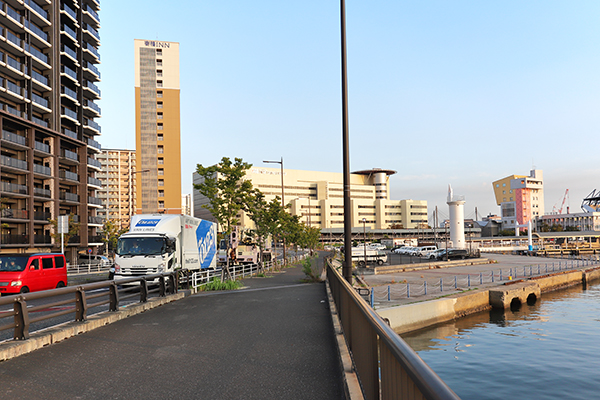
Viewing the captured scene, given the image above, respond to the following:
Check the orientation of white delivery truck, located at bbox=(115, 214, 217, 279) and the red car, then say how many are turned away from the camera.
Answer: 0

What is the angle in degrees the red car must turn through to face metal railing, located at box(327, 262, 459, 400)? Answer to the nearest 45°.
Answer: approximately 45° to its left

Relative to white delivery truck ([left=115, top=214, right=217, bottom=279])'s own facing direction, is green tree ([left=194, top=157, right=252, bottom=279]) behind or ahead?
behind

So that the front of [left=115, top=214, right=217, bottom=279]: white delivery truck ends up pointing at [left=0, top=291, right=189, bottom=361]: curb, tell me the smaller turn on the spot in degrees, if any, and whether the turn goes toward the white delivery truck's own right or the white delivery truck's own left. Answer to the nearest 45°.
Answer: approximately 45° to the white delivery truck's own left

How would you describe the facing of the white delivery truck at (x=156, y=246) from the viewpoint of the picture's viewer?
facing the viewer and to the left of the viewer

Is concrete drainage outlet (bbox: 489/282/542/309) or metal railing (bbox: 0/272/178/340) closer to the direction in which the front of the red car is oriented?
the metal railing

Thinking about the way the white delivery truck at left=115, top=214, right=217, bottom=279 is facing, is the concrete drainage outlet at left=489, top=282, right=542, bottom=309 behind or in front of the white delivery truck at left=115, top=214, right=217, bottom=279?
behind

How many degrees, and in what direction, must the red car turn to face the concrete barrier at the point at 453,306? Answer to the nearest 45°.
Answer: approximately 135° to its left

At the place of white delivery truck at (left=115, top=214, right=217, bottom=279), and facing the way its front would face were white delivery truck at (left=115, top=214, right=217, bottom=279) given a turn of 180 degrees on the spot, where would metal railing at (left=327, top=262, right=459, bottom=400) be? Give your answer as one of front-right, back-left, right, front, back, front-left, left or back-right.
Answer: back-right

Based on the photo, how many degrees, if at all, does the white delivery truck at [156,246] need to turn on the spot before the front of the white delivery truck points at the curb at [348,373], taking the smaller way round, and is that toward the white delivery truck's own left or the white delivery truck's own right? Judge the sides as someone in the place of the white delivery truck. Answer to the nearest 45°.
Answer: approximately 45° to the white delivery truck's own left

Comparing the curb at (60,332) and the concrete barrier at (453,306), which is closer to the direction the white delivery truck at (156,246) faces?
the curb
